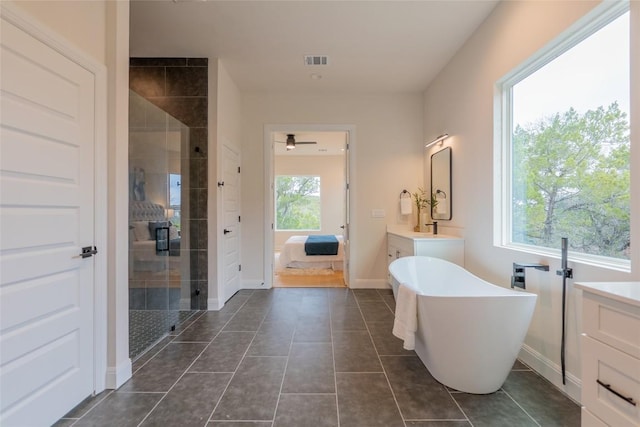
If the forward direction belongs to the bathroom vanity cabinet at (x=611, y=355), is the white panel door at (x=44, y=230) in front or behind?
in front

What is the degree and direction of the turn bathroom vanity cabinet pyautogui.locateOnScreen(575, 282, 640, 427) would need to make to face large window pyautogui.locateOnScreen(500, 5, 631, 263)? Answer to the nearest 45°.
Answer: approximately 135° to its right

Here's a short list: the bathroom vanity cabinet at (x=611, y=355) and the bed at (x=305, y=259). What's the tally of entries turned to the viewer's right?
0

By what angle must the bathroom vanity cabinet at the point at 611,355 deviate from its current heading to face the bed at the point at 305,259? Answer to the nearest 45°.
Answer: approximately 90° to its right

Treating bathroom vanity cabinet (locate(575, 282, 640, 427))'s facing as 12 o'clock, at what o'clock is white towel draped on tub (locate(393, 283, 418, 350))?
The white towel draped on tub is roughly at 2 o'clock from the bathroom vanity cabinet.

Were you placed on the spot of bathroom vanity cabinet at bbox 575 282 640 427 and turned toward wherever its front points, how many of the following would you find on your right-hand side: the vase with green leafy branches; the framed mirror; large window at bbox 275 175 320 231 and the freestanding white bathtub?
4

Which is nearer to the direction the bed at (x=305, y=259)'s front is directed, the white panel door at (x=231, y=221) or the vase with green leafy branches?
the white panel door

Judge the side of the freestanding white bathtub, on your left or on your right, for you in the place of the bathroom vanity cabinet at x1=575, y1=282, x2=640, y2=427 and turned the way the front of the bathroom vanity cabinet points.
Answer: on your right

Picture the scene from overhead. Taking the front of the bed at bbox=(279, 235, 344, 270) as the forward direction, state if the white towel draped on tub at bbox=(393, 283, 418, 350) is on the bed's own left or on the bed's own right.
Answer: on the bed's own left

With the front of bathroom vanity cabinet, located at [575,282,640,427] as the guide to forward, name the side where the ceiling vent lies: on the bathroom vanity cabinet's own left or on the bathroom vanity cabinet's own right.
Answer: on the bathroom vanity cabinet's own right

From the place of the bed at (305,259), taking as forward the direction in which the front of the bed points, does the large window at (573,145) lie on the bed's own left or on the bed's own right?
on the bed's own left

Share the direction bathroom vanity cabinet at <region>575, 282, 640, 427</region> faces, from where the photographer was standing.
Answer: facing the viewer and to the left of the viewer
